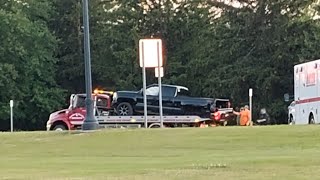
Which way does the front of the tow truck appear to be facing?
to the viewer's left

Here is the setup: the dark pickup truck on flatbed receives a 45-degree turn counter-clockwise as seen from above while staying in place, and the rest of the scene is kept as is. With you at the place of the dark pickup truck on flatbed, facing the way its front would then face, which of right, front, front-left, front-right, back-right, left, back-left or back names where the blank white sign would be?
front-left

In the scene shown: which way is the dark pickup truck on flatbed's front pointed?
to the viewer's left

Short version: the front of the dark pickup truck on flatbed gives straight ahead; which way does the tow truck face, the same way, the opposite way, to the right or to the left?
the same way

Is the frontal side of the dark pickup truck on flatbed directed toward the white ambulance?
no

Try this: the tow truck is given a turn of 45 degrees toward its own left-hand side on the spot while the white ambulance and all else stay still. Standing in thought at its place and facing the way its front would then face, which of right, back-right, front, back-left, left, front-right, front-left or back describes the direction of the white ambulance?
back-left

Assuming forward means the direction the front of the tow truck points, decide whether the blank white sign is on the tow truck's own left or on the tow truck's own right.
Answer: on the tow truck's own left
